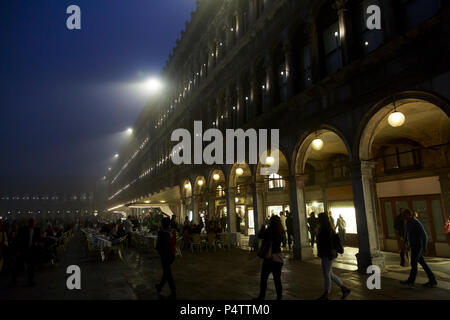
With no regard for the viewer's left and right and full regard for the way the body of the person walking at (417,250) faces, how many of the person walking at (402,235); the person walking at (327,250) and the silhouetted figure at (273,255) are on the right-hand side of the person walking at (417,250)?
1

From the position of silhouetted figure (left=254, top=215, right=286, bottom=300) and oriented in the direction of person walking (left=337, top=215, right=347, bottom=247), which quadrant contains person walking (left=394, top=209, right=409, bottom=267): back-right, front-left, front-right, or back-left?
front-right

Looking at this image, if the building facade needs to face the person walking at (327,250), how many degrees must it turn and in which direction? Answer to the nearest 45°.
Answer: approximately 45° to its left

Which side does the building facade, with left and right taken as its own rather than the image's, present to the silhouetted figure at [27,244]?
front

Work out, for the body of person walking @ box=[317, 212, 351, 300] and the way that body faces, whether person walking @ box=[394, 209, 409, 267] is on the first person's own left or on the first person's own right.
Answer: on the first person's own right

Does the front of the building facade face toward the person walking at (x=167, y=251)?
yes

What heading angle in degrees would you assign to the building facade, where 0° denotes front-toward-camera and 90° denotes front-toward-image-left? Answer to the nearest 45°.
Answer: approximately 45°
